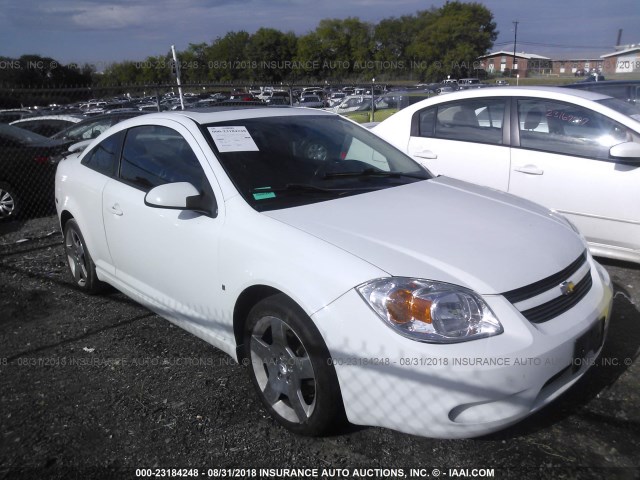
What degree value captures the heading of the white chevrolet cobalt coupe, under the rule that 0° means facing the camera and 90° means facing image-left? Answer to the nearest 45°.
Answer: approximately 315°

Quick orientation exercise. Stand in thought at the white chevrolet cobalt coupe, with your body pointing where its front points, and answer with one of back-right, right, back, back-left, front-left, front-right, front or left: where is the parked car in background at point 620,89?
left

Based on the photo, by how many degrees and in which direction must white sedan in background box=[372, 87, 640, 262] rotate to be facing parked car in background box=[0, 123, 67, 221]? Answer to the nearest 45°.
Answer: approximately 135° to its right

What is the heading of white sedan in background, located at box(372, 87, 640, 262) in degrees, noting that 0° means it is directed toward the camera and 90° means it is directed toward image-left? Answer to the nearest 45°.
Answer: approximately 315°

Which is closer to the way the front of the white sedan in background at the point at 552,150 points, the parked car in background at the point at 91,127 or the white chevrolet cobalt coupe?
the white chevrolet cobalt coupe

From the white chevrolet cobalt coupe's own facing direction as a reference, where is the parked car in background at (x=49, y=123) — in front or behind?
behind

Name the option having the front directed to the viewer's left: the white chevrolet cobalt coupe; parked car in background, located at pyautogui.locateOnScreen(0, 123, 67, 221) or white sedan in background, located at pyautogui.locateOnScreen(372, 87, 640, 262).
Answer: the parked car in background

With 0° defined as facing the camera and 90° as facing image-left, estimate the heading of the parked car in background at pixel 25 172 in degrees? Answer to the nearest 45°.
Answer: approximately 90°

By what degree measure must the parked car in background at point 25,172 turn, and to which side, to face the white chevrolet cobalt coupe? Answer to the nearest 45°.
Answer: approximately 90° to its left

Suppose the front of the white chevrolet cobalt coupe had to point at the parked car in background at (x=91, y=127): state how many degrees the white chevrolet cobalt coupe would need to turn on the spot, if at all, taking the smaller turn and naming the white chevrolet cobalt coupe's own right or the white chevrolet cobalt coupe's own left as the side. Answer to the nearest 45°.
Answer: approximately 180°

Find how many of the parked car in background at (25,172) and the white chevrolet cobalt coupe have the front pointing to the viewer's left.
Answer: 1
